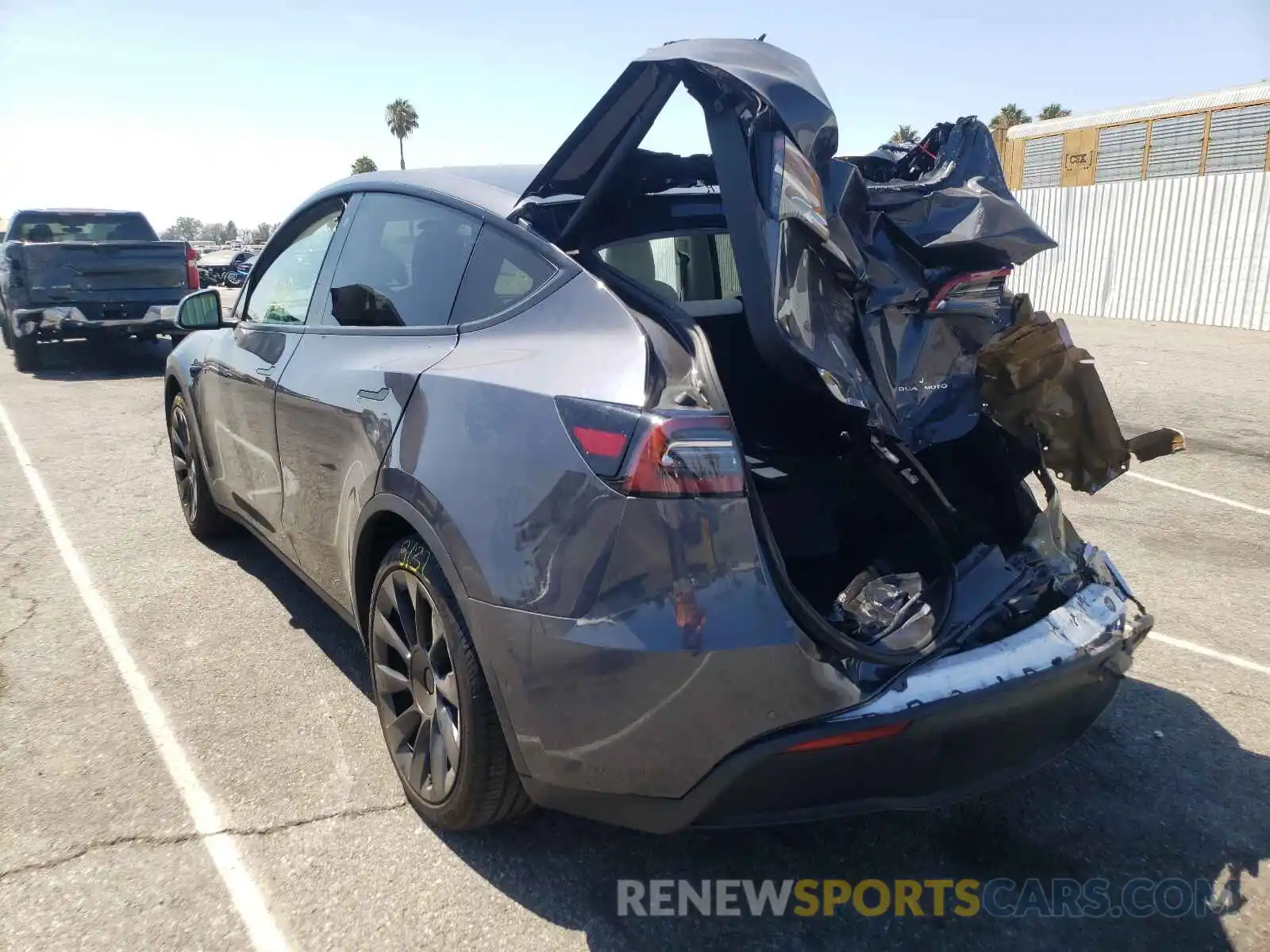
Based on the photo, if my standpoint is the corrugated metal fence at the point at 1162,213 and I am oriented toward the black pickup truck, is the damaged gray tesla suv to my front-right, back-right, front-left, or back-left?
front-left

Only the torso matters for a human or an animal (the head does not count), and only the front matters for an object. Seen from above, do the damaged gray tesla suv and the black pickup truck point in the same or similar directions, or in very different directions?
same or similar directions

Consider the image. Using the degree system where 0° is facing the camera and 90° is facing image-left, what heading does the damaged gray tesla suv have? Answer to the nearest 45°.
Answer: approximately 135°

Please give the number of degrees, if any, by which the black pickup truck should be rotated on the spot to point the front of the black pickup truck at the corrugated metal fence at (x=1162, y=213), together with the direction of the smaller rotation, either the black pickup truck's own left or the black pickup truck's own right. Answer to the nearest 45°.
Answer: approximately 90° to the black pickup truck's own right

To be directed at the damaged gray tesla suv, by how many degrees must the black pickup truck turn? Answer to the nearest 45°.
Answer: approximately 180°

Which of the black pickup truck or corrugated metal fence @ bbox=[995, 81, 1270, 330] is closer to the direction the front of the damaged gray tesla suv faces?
the black pickup truck

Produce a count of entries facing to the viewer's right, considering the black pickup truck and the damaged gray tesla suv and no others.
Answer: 0

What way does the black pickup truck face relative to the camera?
away from the camera

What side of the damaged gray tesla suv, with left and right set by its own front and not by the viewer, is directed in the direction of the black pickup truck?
front

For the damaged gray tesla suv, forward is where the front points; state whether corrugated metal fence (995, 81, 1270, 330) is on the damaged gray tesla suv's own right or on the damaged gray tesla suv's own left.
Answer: on the damaged gray tesla suv's own right
